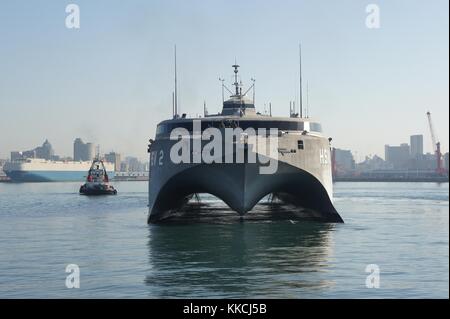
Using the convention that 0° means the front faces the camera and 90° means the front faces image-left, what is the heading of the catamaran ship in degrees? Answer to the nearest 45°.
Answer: approximately 0°
